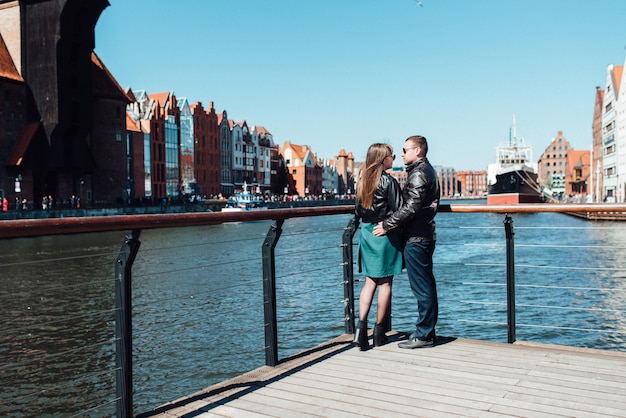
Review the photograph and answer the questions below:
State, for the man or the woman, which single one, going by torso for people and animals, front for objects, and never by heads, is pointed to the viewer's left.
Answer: the man

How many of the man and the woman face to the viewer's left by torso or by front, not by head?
1

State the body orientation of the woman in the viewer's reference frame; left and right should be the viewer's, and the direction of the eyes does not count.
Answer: facing away from the viewer and to the right of the viewer

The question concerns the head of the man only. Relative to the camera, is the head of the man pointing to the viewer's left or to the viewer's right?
to the viewer's left

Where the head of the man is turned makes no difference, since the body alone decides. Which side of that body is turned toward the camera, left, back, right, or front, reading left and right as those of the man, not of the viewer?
left

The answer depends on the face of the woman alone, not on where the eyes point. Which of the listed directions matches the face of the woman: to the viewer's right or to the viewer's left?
to the viewer's right
